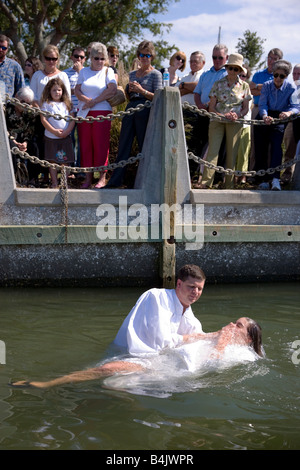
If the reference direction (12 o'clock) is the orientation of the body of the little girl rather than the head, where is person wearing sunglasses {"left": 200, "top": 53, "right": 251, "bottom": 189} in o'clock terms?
The person wearing sunglasses is roughly at 9 o'clock from the little girl.

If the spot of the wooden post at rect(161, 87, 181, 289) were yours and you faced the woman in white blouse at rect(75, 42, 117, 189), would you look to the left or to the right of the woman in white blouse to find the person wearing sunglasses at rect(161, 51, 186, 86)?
right

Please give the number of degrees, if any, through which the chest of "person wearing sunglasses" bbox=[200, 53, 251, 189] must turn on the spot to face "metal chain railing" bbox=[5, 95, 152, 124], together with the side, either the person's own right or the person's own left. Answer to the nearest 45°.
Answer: approximately 45° to the person's own right

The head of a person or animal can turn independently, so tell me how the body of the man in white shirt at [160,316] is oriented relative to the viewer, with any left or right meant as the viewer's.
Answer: facing the viewer and to the right of the viewer

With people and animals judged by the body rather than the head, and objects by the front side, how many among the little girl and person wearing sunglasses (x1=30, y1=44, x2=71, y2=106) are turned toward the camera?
2

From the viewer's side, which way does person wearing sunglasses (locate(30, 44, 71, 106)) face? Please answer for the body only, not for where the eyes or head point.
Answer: toward the camera

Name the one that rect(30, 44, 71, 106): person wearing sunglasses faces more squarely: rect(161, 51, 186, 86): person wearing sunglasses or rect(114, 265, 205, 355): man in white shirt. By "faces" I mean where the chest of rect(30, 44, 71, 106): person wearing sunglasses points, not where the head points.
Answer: the man in white shirt

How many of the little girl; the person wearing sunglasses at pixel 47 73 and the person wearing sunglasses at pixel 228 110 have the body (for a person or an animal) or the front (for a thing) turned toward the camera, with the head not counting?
3

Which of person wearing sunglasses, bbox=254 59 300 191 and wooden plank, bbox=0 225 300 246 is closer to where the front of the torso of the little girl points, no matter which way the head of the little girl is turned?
the wooden plank

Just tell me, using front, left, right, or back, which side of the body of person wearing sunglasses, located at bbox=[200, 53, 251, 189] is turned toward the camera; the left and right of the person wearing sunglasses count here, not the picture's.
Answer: front
